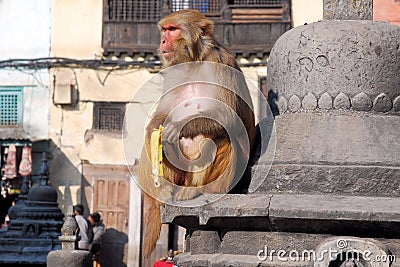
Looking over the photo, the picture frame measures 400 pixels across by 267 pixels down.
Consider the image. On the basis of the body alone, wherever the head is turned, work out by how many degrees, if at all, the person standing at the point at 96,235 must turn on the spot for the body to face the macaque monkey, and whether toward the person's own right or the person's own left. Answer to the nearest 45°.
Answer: approximately 90° to the person's own left

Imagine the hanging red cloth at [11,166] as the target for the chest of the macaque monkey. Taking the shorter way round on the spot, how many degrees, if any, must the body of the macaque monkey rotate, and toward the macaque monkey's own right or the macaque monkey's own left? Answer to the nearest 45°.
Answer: approximately 135° to the macaque monkey's own right

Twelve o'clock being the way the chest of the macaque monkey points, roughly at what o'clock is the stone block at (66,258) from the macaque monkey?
The stone block is roughly at 4 o'clock from the macaque monkey.

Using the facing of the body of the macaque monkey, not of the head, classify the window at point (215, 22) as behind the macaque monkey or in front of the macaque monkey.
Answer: behind

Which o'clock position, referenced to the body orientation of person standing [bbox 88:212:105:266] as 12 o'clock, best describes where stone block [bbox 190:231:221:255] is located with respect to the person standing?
The stone block is roughly at 9 o'clock from the person standing.
